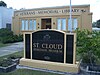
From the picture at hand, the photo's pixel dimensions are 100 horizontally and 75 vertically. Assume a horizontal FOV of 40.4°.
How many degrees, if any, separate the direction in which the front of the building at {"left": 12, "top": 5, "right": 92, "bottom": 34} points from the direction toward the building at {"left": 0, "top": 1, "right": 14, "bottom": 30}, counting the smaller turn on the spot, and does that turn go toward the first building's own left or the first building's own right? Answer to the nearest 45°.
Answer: approximately 135° to the first building's own right

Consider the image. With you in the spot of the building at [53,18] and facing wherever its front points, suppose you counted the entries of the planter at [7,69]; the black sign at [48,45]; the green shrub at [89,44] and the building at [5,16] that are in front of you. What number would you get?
3

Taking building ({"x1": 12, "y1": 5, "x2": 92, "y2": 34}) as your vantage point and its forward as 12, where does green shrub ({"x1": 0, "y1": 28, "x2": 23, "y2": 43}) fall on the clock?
The green shrub is roughly at 3 o'clock from the building.

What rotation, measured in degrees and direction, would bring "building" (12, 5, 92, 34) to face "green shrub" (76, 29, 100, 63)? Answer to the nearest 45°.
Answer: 0° — it already faces it

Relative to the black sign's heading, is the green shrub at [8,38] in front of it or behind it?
behind

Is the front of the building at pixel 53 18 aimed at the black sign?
yes

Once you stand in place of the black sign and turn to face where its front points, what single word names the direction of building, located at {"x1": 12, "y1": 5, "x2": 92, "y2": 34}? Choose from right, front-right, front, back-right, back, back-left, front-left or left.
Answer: back

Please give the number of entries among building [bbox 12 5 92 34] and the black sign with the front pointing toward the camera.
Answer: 2
